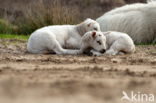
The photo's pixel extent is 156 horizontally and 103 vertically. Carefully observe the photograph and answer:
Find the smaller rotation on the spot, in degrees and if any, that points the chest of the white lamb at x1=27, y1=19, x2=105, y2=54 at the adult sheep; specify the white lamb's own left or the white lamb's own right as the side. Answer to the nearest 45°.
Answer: approximately 45° to the white lamb's own left

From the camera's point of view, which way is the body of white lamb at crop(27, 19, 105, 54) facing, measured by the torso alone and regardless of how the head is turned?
to the viewer's right
